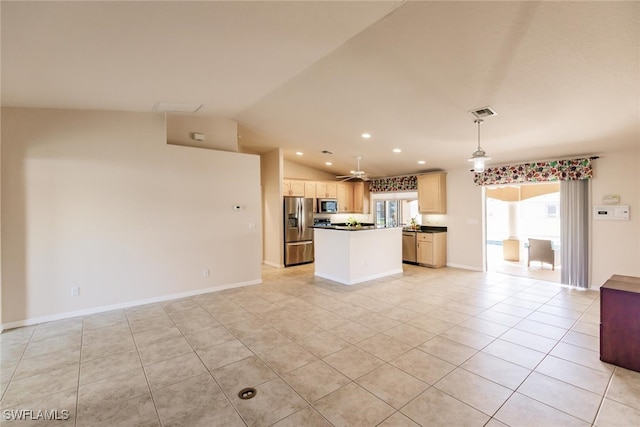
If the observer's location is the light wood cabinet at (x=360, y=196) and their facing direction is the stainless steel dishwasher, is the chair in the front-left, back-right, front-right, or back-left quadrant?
front-left

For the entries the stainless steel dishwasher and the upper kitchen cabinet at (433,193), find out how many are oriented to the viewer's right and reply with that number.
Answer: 0

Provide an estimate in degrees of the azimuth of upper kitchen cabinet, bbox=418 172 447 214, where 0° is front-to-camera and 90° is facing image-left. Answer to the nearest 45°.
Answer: approximately 45°

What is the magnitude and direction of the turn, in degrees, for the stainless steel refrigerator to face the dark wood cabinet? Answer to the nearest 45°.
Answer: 0° — it already faces it

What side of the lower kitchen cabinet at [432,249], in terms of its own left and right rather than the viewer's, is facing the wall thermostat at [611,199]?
left

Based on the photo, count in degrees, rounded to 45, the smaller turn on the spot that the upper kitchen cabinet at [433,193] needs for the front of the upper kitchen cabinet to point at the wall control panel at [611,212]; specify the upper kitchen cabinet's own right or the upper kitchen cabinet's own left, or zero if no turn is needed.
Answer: approximately 90° to the upper kitchen cabinet's own left

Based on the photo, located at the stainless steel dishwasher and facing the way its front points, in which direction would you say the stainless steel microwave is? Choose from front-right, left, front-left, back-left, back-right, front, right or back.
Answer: front-right

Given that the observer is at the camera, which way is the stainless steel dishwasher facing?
facing the viewer and to the left of the viewer

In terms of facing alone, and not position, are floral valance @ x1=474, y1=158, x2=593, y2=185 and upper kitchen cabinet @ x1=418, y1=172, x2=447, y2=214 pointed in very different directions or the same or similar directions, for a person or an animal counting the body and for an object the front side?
same or similar directions

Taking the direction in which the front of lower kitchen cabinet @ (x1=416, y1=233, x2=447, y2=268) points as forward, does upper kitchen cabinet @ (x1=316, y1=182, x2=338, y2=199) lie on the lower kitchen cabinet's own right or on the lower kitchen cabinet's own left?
on the lower kitchen cabinet's own right

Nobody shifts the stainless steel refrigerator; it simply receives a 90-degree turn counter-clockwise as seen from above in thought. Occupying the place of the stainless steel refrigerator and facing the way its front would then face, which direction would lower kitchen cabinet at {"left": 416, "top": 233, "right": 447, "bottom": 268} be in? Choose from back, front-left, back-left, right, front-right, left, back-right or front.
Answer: front-right

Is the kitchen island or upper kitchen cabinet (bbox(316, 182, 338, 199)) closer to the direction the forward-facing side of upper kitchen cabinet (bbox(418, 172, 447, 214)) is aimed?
the kitchen island

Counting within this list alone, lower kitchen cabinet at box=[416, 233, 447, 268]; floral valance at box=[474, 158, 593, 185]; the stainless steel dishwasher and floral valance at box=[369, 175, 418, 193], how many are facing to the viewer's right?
0

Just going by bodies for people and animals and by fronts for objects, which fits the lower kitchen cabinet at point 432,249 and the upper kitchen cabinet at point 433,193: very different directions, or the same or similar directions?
same or similar directions

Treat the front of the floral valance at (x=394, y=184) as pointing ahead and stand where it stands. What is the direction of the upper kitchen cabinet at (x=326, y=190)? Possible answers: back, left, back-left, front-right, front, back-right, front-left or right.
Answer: front-right

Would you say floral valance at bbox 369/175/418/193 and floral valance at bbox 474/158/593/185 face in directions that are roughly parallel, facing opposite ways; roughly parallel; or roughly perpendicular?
roughly parallel

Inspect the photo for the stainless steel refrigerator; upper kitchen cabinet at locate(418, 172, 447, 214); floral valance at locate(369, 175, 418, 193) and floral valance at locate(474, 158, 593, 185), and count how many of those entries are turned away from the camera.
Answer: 0

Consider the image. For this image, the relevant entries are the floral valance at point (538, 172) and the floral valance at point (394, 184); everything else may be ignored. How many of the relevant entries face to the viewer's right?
0
